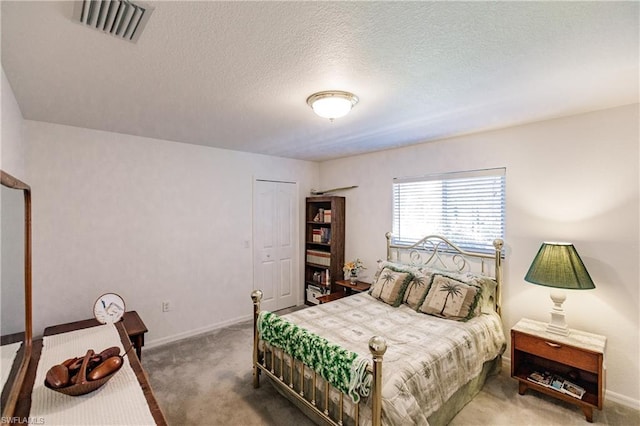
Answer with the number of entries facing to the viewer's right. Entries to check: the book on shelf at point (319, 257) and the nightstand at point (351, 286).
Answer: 0

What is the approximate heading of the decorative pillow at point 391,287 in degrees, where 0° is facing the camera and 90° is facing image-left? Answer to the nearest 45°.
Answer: approximately 45°

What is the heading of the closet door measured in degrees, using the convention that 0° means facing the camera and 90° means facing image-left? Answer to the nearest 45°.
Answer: approximately 315°

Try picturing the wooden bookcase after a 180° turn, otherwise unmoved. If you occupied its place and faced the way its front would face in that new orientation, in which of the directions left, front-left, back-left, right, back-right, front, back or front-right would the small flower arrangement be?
right

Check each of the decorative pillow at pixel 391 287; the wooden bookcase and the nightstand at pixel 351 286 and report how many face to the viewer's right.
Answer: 0

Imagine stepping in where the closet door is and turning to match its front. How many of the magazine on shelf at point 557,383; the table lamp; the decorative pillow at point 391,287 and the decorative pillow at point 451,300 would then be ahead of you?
4

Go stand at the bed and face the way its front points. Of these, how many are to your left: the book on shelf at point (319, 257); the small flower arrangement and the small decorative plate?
0

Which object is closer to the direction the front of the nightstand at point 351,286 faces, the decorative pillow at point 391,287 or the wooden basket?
the wooden basket

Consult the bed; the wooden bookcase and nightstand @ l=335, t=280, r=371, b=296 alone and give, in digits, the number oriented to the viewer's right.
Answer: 0

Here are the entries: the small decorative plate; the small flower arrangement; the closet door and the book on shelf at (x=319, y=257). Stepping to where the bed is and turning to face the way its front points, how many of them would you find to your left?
0

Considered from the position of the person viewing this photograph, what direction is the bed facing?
facing the viewer and to the left of the viewer

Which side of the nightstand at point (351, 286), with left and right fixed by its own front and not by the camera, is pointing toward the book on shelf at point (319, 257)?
right

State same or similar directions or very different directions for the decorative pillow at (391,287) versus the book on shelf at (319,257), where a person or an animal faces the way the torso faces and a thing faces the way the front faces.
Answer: same or similar directions

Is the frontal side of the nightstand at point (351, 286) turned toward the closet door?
no
